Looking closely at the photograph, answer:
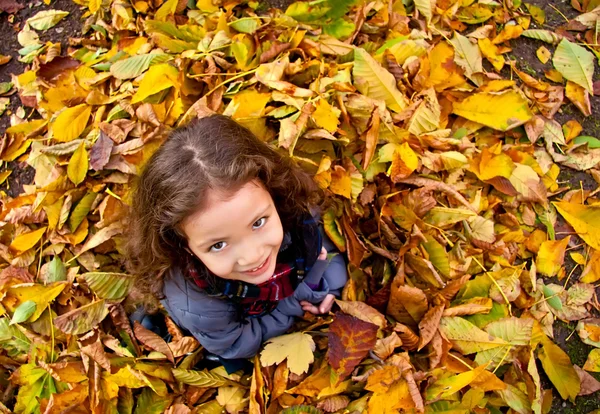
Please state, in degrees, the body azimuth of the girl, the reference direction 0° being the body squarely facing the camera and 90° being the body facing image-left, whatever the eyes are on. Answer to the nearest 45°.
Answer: approximately 315°

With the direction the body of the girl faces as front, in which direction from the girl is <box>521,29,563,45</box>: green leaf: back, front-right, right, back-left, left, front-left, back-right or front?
left

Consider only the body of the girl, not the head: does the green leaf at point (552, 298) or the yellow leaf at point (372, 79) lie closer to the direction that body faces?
the green leaf

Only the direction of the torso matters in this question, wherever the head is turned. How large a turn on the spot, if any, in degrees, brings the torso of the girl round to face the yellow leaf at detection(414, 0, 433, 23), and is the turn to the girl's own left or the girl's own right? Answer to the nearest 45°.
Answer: approximately 90° to the girl's own left
